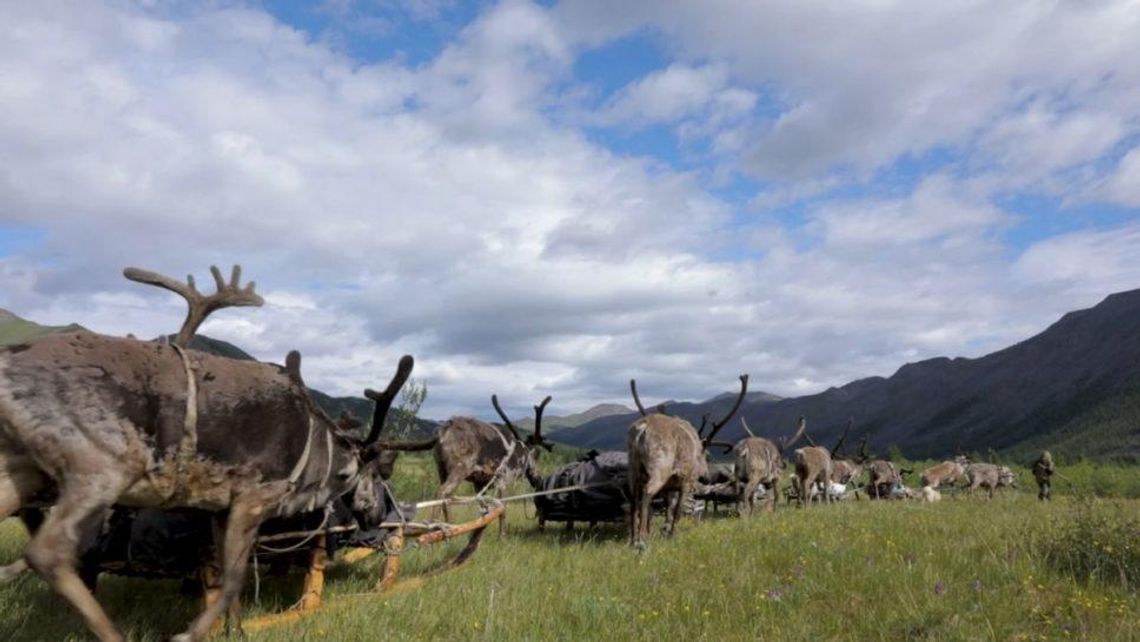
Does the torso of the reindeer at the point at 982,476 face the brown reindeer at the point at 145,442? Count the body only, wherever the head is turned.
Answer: no

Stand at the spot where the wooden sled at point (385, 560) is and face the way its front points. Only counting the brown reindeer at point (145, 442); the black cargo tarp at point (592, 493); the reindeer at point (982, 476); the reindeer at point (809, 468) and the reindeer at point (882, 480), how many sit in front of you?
4

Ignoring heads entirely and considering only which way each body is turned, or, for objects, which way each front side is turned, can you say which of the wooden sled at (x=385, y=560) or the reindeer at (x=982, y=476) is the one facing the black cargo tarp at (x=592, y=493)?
the wooden sled

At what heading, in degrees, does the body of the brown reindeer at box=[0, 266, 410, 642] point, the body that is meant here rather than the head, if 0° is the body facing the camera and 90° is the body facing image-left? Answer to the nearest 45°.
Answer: approximately 270°

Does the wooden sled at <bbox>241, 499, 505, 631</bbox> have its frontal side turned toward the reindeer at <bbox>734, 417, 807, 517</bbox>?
yes

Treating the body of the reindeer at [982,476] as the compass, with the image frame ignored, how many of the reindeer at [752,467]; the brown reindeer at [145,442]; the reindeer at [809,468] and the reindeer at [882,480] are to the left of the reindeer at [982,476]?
0

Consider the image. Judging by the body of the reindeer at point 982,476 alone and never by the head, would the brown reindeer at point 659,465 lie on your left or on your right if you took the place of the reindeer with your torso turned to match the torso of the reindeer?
on your right

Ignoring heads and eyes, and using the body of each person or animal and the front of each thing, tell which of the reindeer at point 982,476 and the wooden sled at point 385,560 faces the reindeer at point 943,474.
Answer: the wooden sled

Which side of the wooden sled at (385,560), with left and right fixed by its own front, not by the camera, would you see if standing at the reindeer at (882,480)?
front

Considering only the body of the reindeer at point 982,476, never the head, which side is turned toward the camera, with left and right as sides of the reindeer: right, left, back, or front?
right

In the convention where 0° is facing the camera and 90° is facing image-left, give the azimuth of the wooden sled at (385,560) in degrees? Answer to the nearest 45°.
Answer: approximately 225°

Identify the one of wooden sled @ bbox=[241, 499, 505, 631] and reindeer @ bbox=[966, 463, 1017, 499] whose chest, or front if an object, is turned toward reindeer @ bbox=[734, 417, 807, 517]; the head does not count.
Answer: the wooden sled

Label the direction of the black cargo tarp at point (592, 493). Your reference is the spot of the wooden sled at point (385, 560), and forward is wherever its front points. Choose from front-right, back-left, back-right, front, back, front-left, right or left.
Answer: front

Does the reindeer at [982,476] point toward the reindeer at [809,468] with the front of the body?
no

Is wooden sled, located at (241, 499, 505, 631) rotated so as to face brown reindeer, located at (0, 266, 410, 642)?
no

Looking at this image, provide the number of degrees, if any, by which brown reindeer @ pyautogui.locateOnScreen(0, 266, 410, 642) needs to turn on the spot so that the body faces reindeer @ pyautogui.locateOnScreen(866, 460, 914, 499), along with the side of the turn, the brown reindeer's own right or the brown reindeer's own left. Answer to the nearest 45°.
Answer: approximately 45° to the brown reindeer's own left

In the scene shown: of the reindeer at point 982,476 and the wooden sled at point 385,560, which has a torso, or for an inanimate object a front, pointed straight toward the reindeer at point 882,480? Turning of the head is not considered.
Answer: the wooden sled
